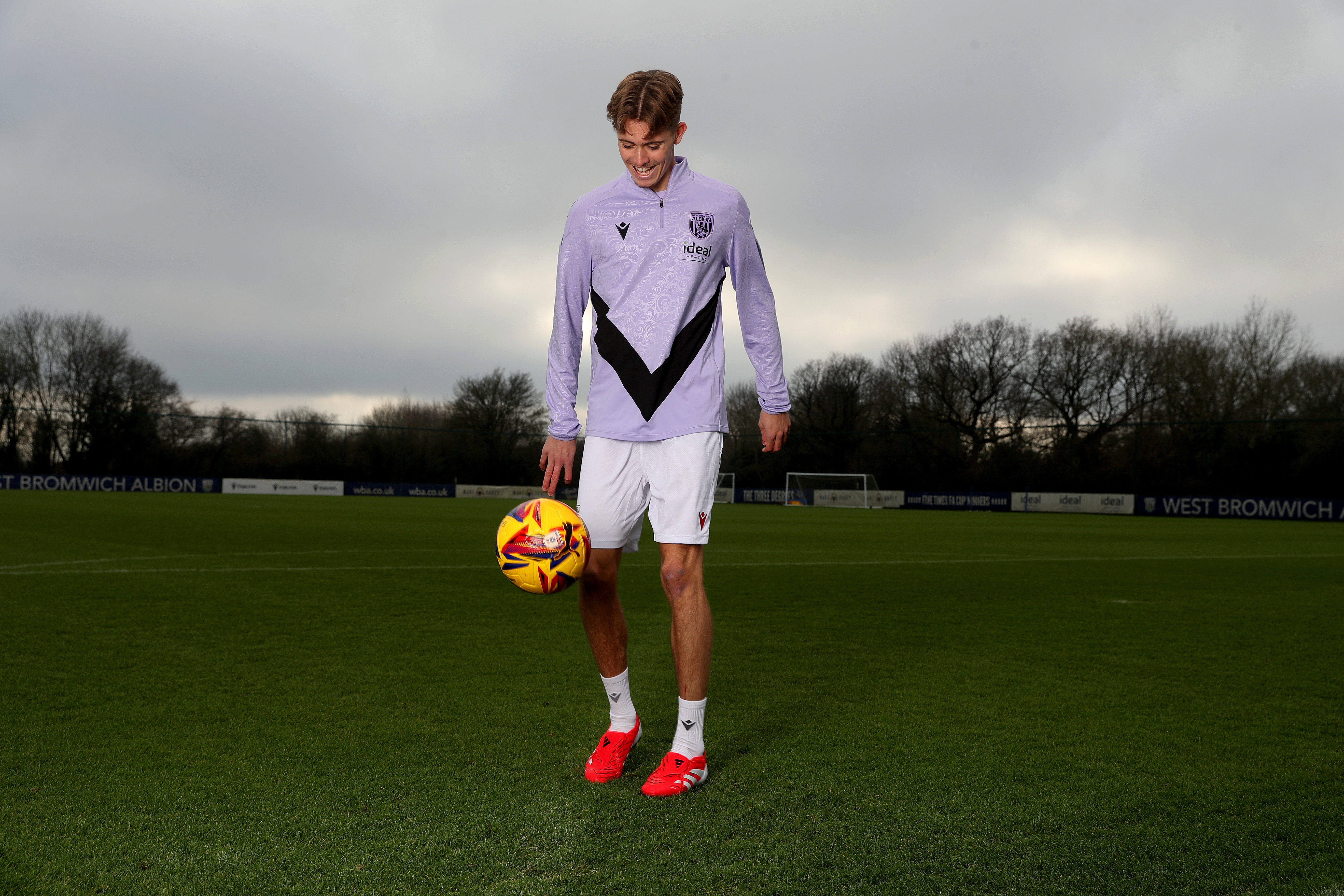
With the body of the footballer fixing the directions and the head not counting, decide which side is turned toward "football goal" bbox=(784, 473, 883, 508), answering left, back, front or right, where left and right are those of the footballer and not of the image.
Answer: back

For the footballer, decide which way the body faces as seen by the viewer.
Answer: toward the camera
